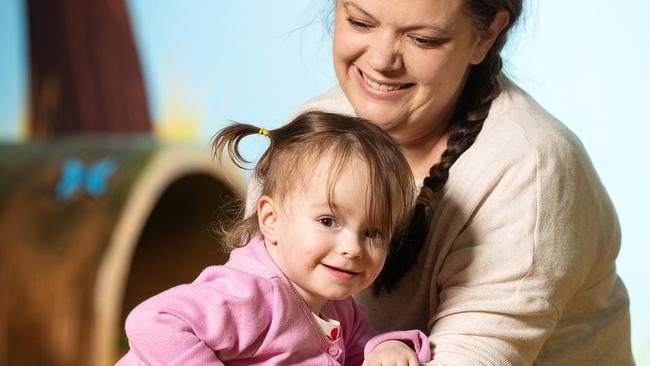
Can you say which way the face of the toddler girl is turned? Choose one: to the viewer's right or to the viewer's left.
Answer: to the viewer's right

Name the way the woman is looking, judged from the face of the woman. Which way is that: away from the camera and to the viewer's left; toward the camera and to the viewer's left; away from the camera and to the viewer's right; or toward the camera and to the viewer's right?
toward the camera and to the viewer's left

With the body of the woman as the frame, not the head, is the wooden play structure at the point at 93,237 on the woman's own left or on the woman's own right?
on the woman's own right

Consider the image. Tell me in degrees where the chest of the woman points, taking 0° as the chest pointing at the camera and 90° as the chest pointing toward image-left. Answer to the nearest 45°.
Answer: approximately 45°
